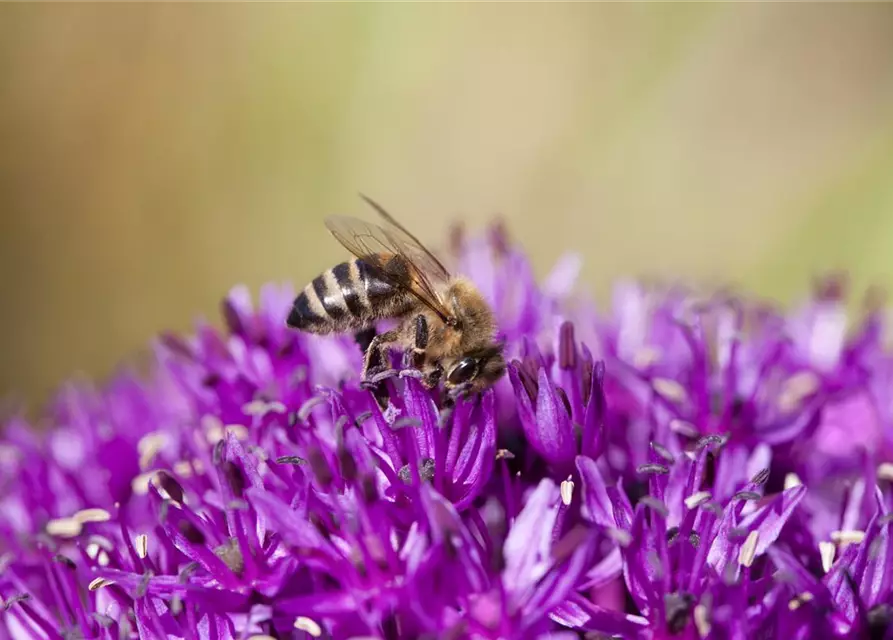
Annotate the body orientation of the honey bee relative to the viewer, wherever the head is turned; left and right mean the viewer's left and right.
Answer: facing to the right of the viewer
